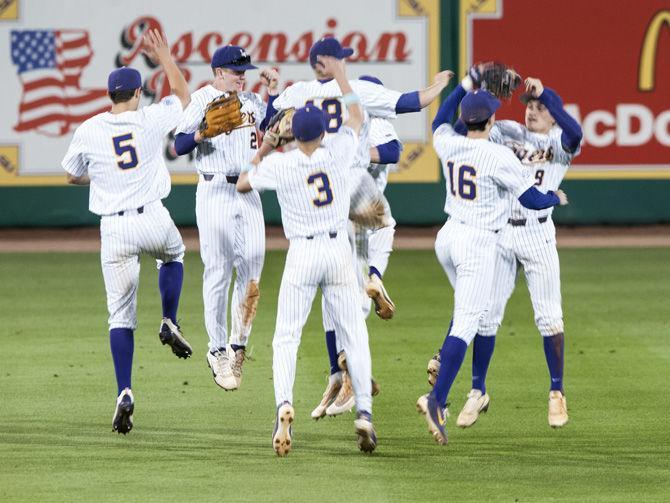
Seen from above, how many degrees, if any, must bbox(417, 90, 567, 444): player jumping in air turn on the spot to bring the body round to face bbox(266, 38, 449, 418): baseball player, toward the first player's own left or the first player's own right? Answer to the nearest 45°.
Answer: approximately 90° to the first player's own left

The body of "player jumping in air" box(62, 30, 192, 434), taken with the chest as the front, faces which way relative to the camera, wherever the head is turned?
away from the camera

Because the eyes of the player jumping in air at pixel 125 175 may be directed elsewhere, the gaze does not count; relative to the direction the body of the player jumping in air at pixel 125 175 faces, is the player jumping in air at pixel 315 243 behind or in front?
behind

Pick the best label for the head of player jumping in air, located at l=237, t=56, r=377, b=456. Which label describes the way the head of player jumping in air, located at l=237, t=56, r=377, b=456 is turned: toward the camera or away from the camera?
away from the camera

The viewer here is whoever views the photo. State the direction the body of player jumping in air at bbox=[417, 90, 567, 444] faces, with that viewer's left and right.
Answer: facing away from the viewer and to the right of the viewer

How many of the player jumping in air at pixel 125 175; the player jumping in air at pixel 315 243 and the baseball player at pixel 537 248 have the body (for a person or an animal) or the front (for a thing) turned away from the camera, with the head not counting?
2

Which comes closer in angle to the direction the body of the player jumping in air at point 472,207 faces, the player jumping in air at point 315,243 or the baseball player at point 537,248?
the baseball player

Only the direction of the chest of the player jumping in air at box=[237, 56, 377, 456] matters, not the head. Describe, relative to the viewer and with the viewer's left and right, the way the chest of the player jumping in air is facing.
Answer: facing away from the viewer

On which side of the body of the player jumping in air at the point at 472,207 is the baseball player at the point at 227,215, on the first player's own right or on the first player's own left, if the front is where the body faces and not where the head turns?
on the first player's own left

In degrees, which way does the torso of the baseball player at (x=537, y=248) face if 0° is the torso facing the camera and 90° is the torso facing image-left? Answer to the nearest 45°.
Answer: approximately 45°

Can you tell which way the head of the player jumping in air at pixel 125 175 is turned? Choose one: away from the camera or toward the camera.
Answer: away from the camera

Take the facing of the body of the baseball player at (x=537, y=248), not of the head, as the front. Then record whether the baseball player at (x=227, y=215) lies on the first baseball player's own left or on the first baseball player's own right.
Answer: on the first baseball player's own right

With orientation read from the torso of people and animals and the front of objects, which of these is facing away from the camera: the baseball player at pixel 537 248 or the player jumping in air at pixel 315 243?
the player jumping in air

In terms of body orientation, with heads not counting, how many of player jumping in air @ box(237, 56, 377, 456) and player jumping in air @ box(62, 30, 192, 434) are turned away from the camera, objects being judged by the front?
2

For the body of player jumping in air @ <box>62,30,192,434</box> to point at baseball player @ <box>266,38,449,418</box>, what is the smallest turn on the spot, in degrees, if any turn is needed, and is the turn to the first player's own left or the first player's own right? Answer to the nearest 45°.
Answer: approximately 90° to the first player's own right

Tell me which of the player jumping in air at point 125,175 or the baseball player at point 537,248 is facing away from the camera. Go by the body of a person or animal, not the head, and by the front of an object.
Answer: the player jumping in air

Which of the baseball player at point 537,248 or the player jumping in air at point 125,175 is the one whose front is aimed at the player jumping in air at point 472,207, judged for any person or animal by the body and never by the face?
the baseball player

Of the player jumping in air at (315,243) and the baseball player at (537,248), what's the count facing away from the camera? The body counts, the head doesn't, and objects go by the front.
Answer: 1
